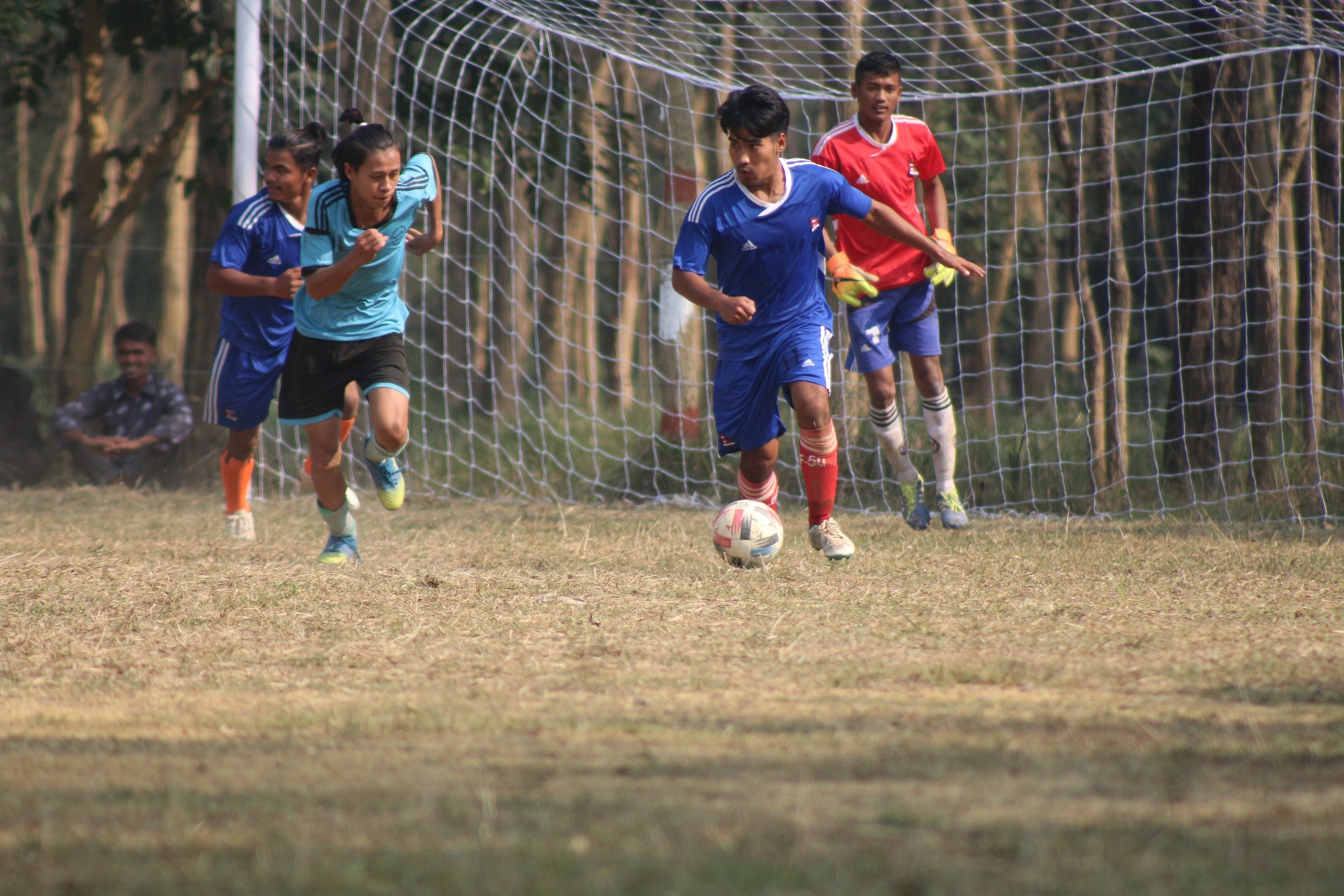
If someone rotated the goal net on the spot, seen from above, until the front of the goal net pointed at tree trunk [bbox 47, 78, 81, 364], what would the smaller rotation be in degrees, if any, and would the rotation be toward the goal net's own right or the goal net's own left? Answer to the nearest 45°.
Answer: approximately 135° to the goal net's own right

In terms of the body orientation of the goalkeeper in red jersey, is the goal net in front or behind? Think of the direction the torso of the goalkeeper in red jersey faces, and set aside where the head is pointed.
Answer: behind

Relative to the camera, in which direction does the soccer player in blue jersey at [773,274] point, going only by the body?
toward the camera

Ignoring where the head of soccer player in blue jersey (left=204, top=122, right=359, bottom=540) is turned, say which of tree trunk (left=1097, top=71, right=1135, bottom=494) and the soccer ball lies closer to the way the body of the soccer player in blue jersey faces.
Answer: the soccer ball

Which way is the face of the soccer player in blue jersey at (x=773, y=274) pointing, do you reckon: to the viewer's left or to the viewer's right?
to the viewer's left

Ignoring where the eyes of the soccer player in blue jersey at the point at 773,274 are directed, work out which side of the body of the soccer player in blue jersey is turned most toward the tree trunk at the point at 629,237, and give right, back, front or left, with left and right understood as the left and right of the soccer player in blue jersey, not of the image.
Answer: back

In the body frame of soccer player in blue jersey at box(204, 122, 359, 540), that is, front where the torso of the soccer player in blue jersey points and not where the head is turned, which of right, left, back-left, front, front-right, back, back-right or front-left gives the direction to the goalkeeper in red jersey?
front-left

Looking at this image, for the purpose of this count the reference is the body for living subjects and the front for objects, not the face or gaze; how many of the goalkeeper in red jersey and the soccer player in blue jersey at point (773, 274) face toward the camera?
2

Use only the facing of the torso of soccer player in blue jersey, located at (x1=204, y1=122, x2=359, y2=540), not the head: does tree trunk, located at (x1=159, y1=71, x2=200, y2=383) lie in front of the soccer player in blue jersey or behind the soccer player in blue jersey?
behind

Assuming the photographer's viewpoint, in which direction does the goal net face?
facing the viewer

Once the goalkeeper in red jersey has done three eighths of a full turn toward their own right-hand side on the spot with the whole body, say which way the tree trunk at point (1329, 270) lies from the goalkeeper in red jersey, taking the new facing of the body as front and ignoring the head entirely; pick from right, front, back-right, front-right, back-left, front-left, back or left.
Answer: right

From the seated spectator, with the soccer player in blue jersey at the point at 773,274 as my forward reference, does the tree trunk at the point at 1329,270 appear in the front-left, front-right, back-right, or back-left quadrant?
front-left

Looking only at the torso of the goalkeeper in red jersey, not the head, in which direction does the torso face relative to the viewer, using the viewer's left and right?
facing the viewer

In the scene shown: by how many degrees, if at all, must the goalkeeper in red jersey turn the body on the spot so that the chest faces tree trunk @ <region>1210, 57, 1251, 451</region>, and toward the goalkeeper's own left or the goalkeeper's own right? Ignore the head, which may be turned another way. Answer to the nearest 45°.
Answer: approximately 135° to the goalkeeper's own left
